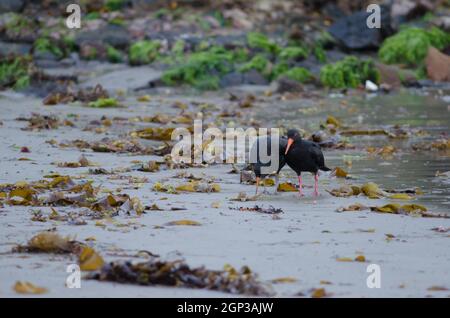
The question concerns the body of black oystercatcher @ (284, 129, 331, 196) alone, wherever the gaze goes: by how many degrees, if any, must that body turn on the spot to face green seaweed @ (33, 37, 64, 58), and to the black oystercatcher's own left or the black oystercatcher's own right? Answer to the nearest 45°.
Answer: approximately 90° to the black oystercatcher's own right

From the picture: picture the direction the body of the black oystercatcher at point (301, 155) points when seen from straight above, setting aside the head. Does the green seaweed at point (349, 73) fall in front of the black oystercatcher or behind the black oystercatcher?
behind

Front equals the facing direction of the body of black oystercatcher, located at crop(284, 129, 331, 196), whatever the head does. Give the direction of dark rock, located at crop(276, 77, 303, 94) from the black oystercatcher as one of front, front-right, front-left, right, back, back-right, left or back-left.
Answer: back-right

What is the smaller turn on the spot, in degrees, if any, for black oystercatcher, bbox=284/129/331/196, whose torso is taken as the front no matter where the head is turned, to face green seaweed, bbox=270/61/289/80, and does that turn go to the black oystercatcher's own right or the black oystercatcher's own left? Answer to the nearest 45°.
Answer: approximately 135° to the black oystercatcher's own right

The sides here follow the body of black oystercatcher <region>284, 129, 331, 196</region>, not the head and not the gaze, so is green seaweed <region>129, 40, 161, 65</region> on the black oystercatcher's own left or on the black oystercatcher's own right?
on the black oystercatcher's own right

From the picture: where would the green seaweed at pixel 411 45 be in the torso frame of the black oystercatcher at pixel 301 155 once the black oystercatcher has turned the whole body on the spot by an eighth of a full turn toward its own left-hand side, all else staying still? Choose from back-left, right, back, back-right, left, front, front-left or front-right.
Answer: back

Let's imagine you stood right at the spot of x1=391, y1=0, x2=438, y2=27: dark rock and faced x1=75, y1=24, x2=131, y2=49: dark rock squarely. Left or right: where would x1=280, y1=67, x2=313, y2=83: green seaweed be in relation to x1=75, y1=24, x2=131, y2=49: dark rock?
left

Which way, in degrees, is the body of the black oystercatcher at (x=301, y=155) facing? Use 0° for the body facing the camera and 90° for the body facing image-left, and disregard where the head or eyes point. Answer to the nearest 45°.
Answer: approximately 45°

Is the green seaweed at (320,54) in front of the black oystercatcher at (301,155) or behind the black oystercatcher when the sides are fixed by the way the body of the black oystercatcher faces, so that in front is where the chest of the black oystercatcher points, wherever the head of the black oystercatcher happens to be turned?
behind

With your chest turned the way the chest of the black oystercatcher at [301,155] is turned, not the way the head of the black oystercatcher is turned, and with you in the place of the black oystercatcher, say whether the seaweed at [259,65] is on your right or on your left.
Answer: on your right

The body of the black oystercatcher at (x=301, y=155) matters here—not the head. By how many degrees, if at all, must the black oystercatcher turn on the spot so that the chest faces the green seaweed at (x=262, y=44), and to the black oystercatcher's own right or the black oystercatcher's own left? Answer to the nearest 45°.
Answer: approximately 135° to the black oystercatcher's own right
